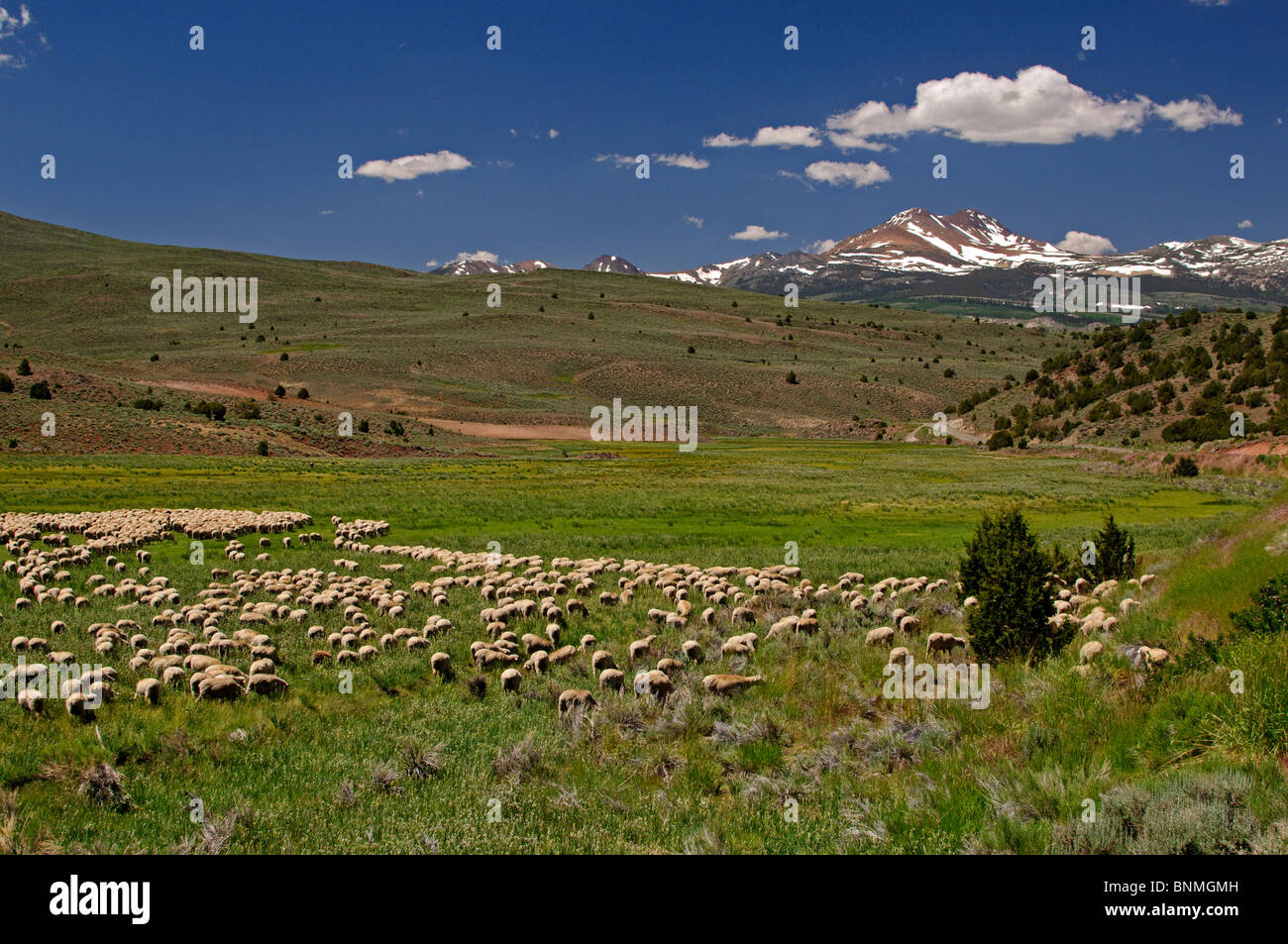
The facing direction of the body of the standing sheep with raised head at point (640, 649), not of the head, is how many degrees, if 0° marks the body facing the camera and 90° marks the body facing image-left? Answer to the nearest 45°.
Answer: approximately 225°

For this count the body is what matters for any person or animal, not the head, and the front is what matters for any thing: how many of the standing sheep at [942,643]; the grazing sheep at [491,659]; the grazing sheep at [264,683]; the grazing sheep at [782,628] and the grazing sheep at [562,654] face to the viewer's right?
3
